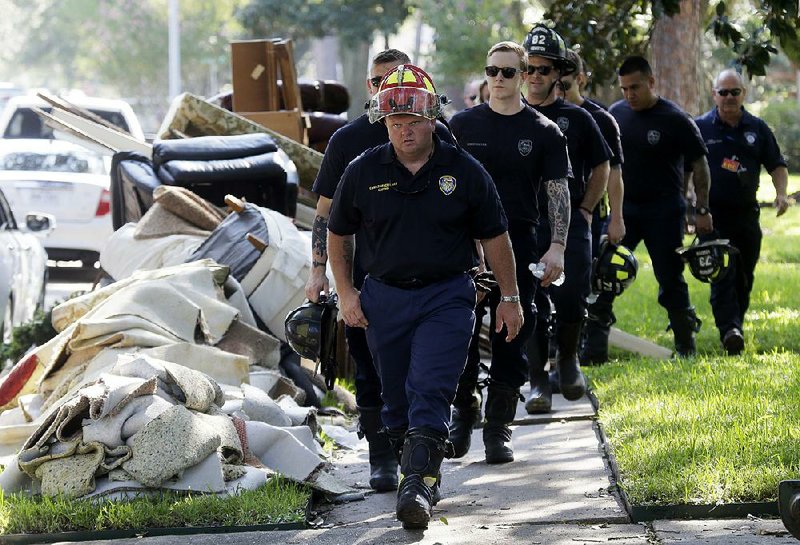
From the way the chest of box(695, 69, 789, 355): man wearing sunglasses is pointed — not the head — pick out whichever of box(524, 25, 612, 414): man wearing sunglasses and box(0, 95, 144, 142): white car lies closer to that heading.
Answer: the man wearing sunglasses

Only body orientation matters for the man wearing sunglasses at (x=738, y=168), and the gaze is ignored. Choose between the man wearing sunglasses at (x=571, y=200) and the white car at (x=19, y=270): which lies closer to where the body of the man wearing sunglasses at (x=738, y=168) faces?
the man wearing sunglasses

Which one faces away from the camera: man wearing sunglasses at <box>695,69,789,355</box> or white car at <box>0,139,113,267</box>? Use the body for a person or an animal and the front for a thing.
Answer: the white car

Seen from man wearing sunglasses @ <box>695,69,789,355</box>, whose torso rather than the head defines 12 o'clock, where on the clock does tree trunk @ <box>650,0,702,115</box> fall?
The tree trunk is roughly at 6 o'clock from the man wearing sunglasses.

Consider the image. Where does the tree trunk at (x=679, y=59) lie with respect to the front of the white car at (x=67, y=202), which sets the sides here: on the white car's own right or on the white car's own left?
on the white car's own right

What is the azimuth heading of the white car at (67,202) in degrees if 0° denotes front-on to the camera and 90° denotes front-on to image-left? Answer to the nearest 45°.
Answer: approximately 180°

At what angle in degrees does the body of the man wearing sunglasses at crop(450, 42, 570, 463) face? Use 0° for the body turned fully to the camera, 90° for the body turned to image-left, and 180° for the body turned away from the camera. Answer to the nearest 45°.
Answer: approximately 0°

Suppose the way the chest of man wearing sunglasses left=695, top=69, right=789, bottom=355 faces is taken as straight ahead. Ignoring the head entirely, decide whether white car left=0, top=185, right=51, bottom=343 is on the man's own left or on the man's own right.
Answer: on the man's own right

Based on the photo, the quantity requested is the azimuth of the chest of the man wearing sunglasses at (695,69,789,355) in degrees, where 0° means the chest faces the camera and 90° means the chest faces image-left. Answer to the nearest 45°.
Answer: approximately 0°

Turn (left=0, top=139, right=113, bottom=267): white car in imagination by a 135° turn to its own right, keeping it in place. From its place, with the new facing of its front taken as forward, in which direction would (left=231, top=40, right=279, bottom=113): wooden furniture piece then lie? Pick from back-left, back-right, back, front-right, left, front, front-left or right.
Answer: front

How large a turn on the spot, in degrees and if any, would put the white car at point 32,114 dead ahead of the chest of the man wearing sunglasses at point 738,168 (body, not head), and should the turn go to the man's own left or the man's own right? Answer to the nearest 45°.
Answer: approximately 135° to the man's own right
